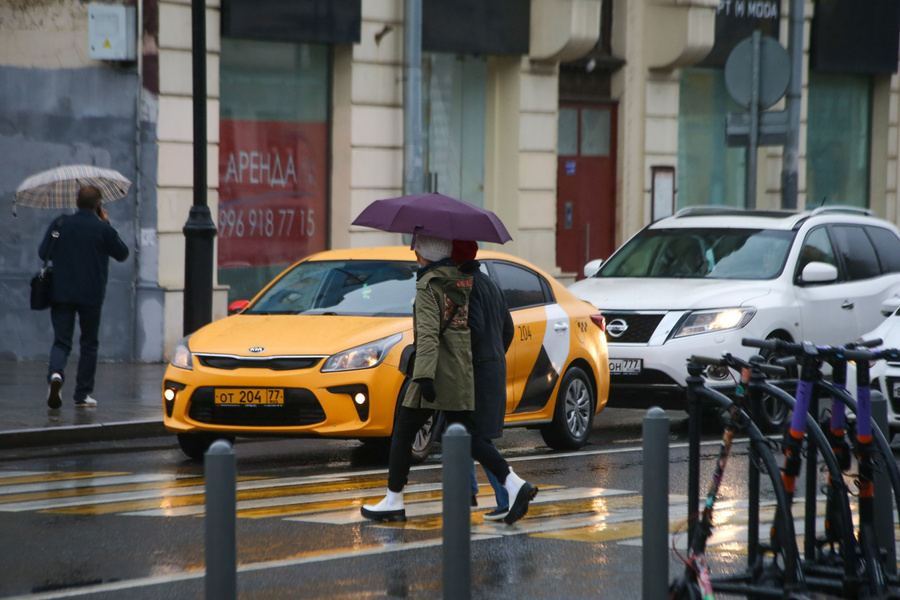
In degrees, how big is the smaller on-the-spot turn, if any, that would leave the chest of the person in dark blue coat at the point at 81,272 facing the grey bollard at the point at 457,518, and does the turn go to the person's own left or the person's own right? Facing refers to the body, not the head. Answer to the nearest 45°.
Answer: approximately 180°

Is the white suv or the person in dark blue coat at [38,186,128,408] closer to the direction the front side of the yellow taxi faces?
the person in dark blue coat

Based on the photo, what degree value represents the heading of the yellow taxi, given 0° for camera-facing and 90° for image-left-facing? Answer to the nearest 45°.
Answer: approximately 45°

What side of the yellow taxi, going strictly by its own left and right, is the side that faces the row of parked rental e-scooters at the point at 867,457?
left

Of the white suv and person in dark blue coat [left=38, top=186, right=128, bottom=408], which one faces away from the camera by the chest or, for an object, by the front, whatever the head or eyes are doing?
the person in dark blue coat

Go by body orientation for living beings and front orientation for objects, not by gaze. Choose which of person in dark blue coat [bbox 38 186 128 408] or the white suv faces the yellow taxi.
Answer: the white suv

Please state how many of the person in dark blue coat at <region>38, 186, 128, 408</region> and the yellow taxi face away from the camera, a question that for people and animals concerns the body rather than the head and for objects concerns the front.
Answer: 1

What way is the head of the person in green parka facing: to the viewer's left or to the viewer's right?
to the viewer's left

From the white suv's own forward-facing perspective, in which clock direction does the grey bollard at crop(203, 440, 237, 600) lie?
The grey bollard is roughly at 11 o'clock from the white suv.

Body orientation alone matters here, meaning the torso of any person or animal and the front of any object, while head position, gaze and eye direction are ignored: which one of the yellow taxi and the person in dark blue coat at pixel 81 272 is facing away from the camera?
the person in dark blue coat

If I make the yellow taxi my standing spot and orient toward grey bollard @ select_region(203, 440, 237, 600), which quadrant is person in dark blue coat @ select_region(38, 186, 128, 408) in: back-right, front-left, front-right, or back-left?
back-right

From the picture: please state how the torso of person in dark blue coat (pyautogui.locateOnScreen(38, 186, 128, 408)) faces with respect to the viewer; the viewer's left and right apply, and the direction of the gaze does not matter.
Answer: facing away from the viewer
